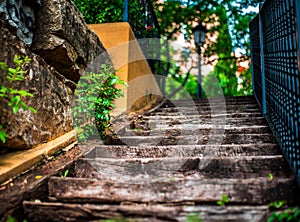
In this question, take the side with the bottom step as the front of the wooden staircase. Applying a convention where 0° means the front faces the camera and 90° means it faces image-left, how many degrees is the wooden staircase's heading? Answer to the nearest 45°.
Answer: approximately 0°

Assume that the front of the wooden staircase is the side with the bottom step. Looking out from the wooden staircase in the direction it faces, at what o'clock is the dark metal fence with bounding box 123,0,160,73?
The dark metal fence is roughly at 6 o'clock from the wooden staircase.
